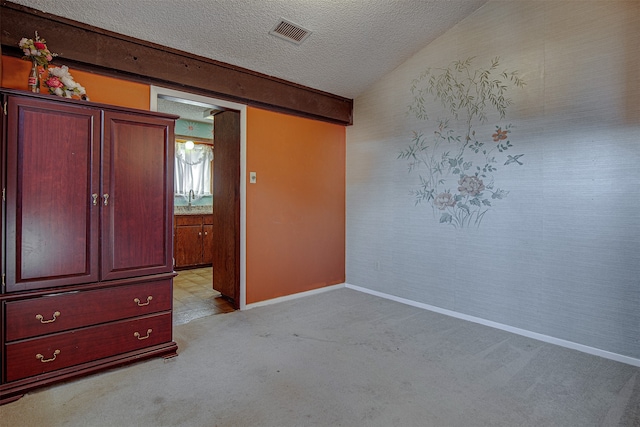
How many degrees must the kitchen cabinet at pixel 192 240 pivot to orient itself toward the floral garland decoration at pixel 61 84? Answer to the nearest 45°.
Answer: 0° — it already faces it

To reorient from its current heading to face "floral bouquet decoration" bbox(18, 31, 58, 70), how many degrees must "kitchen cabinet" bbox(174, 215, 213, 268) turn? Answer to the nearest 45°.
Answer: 0° — it already faces it

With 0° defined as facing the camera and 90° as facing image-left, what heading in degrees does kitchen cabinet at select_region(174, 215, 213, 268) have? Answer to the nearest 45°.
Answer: approximately 0°
